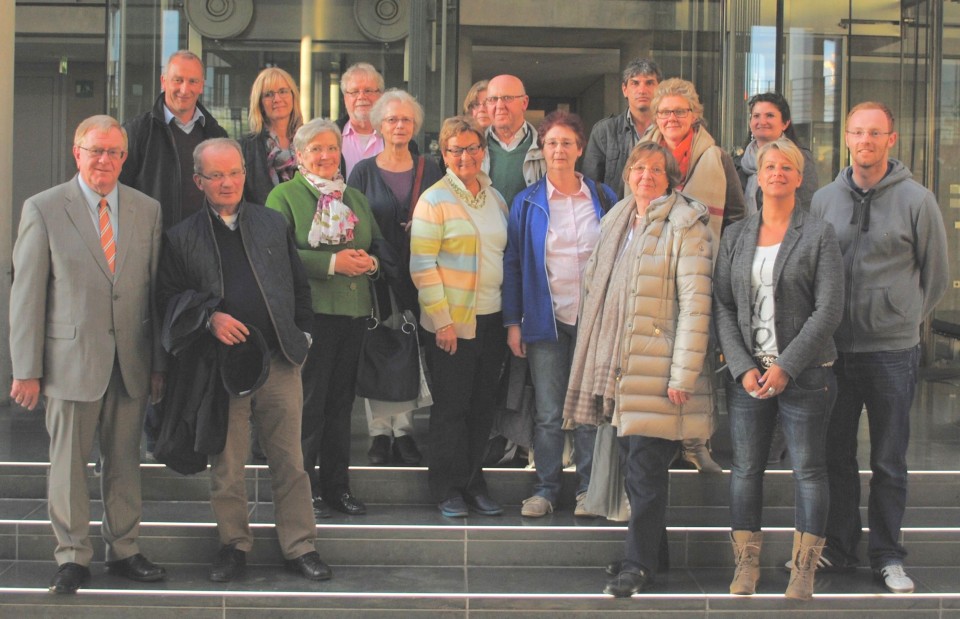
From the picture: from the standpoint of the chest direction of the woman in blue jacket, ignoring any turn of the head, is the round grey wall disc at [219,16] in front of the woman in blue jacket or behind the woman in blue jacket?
behind

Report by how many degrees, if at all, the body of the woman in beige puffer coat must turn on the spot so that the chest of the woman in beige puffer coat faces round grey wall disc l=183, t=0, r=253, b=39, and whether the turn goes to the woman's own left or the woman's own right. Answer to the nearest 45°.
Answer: approximately 90° to the woman's own right

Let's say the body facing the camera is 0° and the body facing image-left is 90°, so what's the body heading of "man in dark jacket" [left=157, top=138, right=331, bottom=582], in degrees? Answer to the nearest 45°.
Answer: approximately 0°

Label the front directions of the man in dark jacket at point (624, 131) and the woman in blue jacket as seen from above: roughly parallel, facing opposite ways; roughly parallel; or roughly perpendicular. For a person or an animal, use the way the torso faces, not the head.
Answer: roughly parallel

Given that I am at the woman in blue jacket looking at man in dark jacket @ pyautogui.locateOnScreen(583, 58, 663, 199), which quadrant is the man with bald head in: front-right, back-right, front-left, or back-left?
front-left

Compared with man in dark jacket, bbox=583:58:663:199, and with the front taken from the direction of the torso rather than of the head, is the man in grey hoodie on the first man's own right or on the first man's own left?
on the first man's own left

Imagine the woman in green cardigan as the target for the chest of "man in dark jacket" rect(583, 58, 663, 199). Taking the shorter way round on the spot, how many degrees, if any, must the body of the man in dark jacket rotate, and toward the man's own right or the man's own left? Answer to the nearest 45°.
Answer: approximately 45° to the man's own right

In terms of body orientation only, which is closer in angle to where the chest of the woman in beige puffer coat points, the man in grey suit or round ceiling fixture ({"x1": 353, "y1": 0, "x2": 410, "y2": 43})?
the man in grey suit

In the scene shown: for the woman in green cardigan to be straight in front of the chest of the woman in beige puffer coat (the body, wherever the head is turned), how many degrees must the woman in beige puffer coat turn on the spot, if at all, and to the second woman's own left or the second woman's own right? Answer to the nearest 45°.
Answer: approximately 45° to the second woman's own right

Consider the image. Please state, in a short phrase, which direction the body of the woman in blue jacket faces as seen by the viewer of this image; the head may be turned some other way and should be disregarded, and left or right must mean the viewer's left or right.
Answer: facing the viewer
